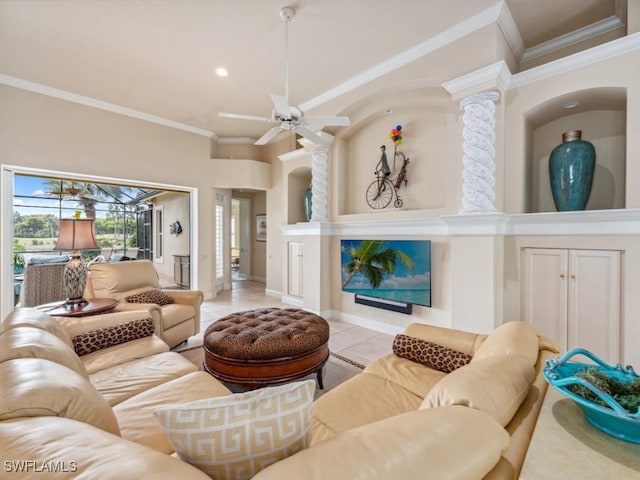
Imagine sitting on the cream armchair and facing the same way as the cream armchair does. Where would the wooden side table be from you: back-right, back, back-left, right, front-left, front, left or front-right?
right

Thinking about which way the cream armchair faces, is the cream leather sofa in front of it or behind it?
in front

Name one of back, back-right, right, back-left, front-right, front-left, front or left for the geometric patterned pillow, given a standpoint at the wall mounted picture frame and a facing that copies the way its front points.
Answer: front-left

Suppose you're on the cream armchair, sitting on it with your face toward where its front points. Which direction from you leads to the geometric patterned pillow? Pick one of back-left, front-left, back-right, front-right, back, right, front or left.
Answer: front-right

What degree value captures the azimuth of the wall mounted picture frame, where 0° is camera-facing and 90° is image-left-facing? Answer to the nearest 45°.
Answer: approximately 45°

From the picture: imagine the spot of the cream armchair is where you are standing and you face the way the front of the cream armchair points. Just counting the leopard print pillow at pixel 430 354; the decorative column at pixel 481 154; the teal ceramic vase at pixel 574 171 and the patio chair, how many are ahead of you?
3

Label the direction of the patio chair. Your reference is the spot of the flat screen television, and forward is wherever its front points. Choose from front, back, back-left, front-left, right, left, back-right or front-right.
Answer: front-right

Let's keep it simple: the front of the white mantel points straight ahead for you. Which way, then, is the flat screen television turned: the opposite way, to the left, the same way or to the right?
the same way

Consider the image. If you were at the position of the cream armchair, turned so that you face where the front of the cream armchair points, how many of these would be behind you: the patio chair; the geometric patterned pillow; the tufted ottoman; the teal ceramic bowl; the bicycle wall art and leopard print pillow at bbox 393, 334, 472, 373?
1

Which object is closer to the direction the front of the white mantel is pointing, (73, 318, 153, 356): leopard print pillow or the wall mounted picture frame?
the leopard print pillow

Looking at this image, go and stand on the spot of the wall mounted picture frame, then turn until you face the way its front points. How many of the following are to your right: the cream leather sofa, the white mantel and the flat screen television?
0

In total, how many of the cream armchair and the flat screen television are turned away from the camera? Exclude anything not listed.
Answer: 0

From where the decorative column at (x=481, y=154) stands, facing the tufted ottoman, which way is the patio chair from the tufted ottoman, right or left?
right

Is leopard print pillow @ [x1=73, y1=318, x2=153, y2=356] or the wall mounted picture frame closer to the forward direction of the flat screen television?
the leopard print pillow

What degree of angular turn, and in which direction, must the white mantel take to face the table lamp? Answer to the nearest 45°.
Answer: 0° — it already faces it

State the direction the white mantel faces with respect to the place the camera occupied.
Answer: facing the viewer and to the left of the viewer

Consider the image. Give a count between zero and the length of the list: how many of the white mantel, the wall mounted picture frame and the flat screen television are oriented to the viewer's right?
0

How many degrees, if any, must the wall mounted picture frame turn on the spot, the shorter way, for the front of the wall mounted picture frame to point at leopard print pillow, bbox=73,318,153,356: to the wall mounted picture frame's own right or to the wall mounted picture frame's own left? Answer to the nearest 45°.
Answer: approximately 45° to the wall mounted picture frame's own left

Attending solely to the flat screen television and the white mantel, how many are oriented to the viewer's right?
0
